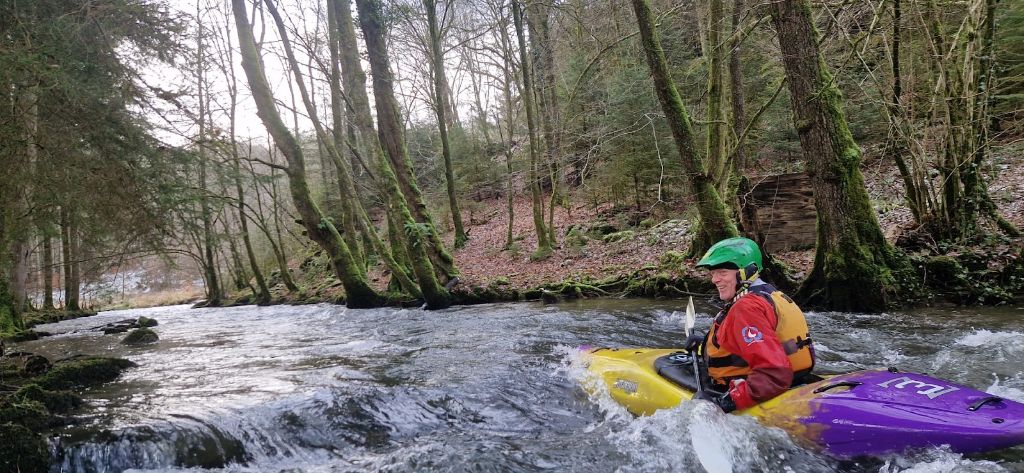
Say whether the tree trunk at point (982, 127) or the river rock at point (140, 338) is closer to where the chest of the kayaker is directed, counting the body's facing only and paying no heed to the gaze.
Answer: the river rock

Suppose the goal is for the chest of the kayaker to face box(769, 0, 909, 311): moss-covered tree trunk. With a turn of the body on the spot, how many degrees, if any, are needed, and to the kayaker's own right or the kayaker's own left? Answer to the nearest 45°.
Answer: approximately 90° to the kayaker's own right

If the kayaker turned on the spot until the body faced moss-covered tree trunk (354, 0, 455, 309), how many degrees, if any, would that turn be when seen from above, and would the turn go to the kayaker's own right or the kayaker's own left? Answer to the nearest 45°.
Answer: approximately 45° to the kayaker's own right

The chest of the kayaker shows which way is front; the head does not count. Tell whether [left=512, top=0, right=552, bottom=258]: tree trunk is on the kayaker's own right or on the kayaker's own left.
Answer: on the kayaker's own right

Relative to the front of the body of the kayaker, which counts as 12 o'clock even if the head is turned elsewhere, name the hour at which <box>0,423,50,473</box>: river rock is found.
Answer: The river rock is roughly at 11 o'clock from the kayaker.

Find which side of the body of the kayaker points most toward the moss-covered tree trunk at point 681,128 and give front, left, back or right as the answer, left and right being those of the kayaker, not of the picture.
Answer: right

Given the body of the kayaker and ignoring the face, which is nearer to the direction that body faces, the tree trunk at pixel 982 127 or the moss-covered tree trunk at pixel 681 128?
the moss-covered tree trunk

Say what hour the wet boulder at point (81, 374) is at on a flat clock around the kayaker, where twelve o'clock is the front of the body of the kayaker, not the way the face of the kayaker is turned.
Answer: The wet boulder is roughly at 12 o'clock from the kayaker.

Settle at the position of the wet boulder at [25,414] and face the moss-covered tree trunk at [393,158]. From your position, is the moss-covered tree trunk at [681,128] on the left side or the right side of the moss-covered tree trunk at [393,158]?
right

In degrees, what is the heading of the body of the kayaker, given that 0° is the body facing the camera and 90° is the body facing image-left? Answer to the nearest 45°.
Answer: approximately 90°

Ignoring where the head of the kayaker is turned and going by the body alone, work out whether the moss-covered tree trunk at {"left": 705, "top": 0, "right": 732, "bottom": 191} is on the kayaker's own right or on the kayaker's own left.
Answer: on the kayaker's own right

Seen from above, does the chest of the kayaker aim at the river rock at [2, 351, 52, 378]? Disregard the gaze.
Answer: yes
